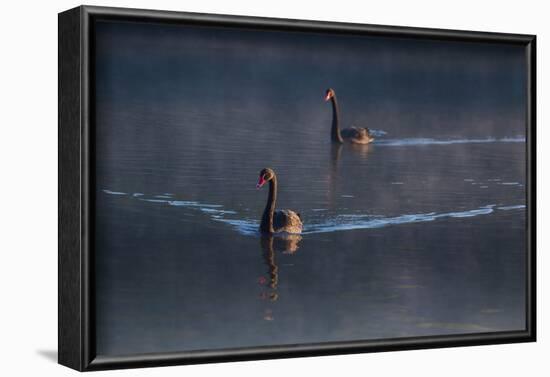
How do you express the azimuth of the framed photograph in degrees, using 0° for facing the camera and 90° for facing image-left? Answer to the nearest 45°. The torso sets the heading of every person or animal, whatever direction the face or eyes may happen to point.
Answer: approximately 315°
